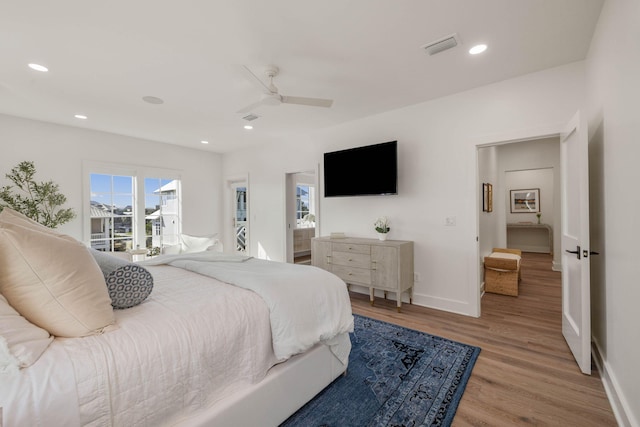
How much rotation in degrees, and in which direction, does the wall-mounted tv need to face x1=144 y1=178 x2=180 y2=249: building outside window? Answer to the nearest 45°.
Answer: approximately 45° to its right

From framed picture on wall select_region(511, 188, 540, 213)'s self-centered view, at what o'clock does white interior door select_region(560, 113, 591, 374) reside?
The white interior door is roughly at 12 o'clock from the framed picture on wall.

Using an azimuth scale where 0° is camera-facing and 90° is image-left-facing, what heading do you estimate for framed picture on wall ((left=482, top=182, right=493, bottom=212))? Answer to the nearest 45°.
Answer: approximately 270°

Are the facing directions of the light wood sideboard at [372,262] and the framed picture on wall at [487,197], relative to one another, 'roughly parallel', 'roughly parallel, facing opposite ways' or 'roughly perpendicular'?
roughly perpendicular

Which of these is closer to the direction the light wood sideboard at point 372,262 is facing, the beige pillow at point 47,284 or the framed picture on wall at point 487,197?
the beige pillow

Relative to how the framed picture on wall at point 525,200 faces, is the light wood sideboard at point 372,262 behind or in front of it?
in front

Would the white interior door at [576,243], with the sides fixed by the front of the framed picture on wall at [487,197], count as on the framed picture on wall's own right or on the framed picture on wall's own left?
on the framed picture on wall's own right

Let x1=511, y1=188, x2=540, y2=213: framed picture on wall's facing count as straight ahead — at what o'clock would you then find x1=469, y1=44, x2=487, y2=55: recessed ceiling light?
The recessed ceiling light is roughly at 12 o'clock from the framed picture on wall.

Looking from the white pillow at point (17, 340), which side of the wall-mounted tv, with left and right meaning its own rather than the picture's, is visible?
front

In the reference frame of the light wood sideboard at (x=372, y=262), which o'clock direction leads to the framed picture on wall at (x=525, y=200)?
The framed picture on wall is roughly at 6 o'clock from the light wood sideboard.

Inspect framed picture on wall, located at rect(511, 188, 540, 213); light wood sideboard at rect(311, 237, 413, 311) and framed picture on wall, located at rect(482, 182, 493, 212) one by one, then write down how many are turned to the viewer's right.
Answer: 1

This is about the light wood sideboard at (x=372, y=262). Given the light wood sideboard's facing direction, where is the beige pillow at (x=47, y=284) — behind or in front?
in front

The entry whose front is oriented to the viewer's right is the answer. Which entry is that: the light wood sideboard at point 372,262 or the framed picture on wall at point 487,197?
the framed picture on wall

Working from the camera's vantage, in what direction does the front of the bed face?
facing away from the viewer and to the right of the viewer
